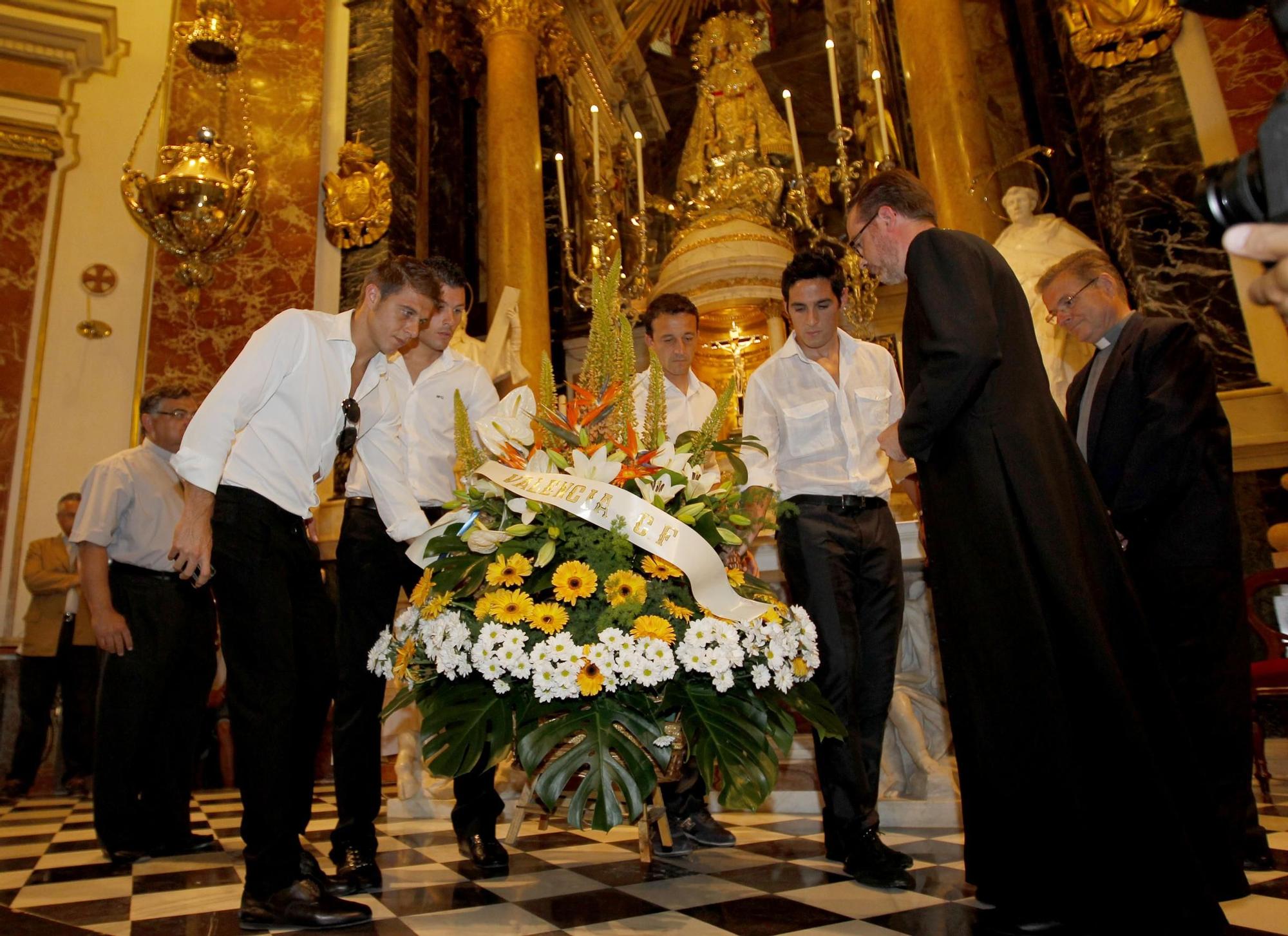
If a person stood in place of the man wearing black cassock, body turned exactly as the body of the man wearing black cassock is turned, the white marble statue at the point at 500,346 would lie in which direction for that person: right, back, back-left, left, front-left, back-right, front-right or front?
front-right

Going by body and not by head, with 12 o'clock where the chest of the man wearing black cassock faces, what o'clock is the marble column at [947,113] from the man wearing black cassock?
The marble column is roughly at 3 o'clock from the man wearing black cassock.

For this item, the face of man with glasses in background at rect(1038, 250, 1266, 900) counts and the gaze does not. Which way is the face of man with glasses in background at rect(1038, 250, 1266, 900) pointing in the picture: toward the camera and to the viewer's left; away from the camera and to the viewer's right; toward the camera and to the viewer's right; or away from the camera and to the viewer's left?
toward the camera and to the viewer's left

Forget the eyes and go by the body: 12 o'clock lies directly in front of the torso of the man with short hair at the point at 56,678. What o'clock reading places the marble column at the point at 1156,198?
The marble column is roughly at 12 o'clock from the man with short hair.

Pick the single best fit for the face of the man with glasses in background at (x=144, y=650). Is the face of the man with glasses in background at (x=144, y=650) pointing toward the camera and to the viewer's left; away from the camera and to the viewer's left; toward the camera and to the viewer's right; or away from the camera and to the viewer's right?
toward the camera and to the viewer's right

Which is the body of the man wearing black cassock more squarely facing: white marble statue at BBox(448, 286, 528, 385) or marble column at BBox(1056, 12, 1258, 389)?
the white marble statue

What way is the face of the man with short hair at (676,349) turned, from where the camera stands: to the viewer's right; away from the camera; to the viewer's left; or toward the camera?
toward the camera

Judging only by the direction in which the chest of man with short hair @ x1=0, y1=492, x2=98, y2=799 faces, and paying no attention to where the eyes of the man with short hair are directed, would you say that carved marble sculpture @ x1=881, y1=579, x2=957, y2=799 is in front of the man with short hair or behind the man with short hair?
in front

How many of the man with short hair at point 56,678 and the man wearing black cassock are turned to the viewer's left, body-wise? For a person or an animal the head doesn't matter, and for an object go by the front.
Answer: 1

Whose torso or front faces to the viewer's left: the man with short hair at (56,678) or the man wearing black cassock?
the man wearing black cassock

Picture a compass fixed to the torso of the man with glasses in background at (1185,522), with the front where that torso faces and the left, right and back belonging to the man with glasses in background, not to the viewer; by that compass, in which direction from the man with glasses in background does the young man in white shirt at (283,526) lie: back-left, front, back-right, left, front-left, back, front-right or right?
front

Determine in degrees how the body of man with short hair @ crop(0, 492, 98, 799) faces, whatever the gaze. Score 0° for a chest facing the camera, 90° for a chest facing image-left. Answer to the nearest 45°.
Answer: approximately 315°

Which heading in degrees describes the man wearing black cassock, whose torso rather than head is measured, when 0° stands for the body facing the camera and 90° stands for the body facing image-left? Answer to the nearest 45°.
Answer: approximately 90°
